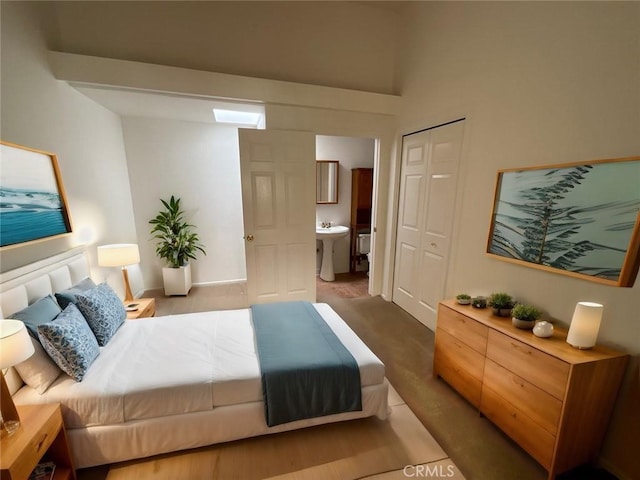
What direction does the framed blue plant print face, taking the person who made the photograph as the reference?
facing the viewer and to the left of the viewer

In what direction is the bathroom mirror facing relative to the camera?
toward the camera

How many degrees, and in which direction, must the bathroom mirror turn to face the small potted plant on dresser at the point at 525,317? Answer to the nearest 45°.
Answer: approximately 45° to its left

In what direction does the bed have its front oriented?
to the viewer's right

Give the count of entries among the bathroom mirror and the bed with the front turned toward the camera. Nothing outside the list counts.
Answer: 1

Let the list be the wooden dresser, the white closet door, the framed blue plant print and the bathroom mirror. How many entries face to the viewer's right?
0

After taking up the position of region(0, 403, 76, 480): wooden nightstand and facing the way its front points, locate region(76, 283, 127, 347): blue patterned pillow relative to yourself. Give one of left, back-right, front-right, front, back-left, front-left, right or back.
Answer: left

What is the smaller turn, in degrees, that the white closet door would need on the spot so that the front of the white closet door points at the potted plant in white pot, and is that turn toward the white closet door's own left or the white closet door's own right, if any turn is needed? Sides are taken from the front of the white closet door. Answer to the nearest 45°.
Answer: approximately 45° to the white closet door's own right

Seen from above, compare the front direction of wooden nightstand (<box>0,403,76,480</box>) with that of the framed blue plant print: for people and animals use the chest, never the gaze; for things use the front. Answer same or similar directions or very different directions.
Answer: very different directions

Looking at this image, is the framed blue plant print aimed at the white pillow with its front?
yes

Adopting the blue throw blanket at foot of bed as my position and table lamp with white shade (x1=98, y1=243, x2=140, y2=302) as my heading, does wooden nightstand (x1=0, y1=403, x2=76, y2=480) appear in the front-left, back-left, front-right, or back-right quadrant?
front-left

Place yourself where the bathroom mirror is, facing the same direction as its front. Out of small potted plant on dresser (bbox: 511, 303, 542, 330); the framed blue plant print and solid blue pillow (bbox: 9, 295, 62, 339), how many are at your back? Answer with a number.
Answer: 0

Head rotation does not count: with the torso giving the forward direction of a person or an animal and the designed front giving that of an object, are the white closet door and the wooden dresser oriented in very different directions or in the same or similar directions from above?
same or similar directions

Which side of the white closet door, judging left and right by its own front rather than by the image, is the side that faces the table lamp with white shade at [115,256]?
front

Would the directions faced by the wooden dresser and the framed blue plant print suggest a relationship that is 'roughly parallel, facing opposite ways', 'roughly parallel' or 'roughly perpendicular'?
roughly parallel

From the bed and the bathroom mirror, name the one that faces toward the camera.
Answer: the bathroom mirror

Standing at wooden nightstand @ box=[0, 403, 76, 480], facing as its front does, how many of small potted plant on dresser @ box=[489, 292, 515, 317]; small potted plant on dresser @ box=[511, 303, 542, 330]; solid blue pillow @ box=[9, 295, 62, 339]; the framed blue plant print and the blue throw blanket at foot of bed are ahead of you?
4

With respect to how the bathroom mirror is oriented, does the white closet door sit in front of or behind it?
in front

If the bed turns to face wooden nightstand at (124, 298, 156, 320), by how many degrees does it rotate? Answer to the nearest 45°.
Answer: approximately 90° to its left

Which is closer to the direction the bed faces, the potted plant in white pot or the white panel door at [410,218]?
the white panel door
